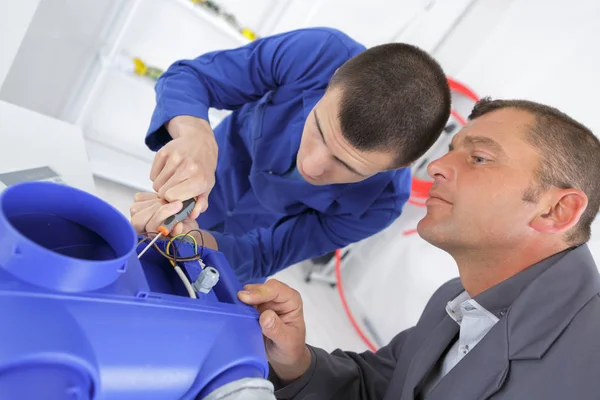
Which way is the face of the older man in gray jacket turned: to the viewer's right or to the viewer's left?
to the viewer's left

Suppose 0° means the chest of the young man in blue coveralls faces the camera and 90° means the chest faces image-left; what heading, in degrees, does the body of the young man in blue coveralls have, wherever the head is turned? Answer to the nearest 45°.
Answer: approximately 45°

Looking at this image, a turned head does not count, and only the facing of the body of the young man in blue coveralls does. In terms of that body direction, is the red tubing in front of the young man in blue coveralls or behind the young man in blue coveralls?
behind
